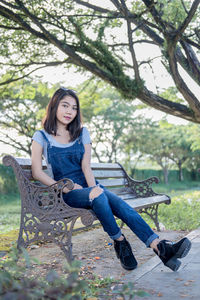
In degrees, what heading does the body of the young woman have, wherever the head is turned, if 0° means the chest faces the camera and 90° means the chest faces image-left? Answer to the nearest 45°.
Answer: approximately 315°

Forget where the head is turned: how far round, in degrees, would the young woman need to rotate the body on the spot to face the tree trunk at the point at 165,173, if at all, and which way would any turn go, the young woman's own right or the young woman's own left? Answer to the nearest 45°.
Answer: approximately 135° to the young woman's own left

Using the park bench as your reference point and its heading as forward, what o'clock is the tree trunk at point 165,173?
The tree trunk is roughly at 8 o'clock from the park bench.

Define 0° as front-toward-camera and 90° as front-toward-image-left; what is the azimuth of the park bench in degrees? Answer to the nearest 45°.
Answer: approximately 315°
